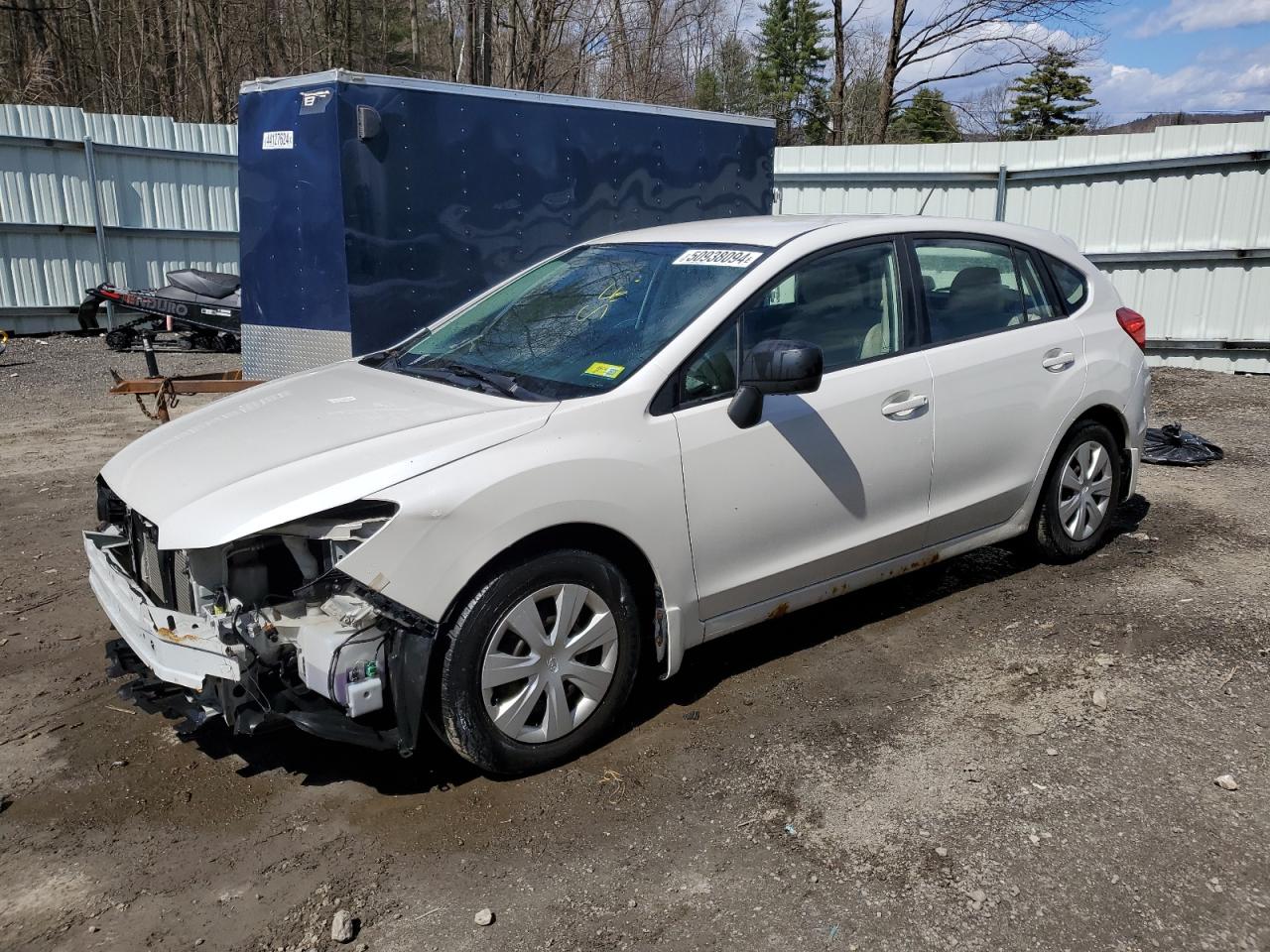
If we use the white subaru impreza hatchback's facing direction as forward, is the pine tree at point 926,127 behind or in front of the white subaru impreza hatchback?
behind

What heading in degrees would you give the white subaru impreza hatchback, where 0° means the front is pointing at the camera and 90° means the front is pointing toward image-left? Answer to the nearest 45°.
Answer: approximately 45°

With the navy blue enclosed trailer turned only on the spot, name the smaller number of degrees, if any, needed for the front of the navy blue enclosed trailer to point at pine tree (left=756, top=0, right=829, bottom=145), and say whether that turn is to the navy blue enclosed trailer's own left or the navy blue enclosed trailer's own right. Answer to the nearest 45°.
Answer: approximately 135° to the navy blue enclosed trailer's own right

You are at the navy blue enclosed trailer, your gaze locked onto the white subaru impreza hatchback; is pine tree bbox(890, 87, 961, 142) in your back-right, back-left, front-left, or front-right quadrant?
back-left

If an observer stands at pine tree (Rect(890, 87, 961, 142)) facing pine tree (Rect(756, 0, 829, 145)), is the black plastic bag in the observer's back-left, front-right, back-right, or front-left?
front-left

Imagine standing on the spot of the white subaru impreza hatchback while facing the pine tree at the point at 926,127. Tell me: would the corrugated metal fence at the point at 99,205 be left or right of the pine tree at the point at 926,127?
left
